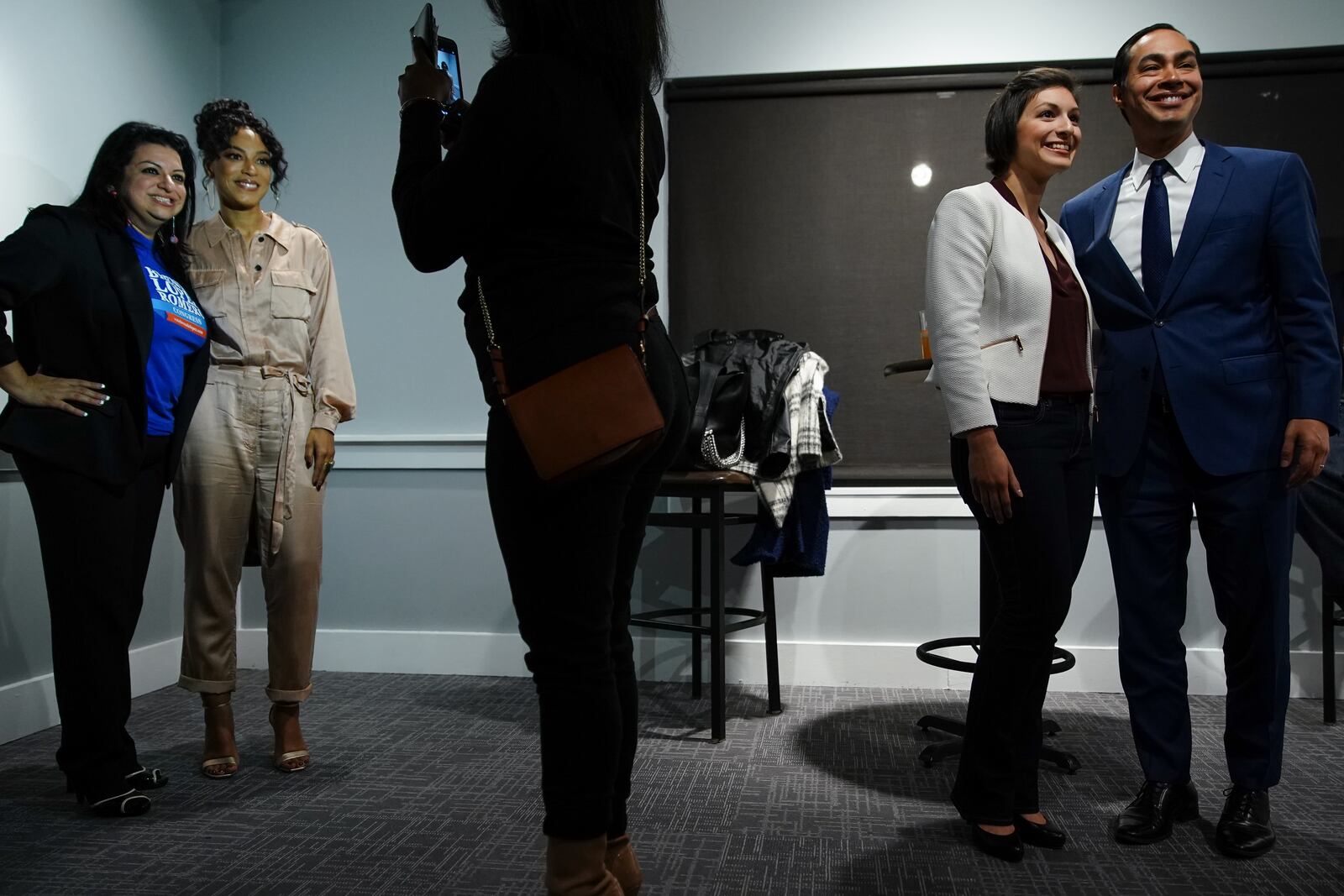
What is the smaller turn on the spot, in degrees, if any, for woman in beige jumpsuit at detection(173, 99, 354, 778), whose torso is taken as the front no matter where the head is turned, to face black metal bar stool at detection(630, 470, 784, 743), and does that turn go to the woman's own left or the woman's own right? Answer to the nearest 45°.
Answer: approximately 90° to the woman's own left

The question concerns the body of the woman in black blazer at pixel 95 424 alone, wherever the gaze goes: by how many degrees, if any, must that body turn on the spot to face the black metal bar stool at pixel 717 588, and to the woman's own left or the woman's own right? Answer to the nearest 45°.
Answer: approximately 45° to the woman's own left

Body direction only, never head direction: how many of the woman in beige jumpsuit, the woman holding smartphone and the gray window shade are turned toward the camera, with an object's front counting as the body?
2

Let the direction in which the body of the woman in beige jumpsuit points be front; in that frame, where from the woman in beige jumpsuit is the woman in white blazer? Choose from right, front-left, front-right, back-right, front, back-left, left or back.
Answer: front-left

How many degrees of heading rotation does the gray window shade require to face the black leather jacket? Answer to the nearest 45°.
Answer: approximately 90° to its right

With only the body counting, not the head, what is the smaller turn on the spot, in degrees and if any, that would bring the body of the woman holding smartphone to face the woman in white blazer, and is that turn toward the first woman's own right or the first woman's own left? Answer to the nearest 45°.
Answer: approximately 90° to the first woman's own right

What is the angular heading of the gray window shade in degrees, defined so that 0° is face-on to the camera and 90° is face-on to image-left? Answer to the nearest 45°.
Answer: approximately 0°

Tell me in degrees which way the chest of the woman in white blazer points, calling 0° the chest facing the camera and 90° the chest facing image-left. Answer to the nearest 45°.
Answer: approximately 315°

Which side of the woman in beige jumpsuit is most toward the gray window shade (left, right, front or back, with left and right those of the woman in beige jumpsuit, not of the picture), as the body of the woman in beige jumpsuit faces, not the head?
left

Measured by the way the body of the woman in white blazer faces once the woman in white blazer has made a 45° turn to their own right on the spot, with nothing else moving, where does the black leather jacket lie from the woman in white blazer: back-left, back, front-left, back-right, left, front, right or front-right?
back-right

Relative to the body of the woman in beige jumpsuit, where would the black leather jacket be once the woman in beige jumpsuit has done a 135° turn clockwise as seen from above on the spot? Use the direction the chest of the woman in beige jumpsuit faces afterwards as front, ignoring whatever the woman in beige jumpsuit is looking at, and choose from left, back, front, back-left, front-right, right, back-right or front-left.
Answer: back-right
